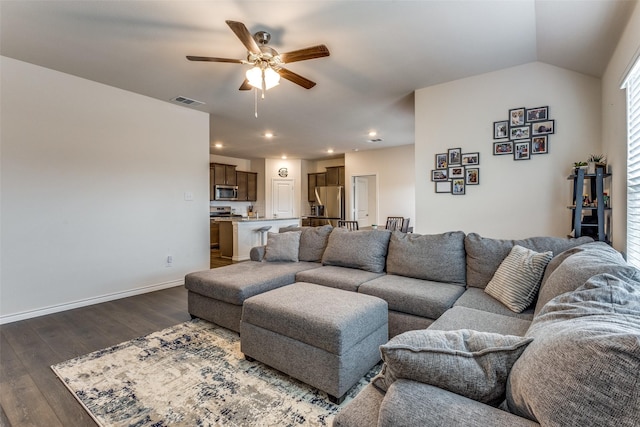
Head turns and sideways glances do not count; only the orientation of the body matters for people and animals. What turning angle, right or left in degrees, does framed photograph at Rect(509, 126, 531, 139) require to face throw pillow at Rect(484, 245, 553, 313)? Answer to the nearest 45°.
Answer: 0° — it already faces it

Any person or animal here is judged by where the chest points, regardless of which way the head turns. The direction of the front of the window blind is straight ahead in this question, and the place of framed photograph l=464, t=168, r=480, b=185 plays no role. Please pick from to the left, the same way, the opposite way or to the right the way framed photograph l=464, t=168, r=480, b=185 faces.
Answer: to the left

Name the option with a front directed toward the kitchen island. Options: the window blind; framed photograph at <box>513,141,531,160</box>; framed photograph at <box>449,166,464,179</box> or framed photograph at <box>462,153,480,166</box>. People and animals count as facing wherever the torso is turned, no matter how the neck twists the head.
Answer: the window blind

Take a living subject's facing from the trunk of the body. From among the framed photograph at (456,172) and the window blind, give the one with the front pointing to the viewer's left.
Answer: the window blind

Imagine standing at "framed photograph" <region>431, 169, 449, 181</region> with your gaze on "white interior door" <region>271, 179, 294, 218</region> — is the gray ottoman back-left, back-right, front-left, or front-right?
back-left

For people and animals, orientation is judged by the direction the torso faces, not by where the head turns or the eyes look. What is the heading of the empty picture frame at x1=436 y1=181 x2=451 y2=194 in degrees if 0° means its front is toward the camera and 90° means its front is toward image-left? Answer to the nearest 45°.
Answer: approximately 0°

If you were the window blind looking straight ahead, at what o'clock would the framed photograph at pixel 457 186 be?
The framed photograph is roughly at 1 o'clock from the window blind.

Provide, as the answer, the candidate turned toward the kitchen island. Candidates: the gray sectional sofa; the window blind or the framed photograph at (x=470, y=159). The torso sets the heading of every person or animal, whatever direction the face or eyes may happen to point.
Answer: the window blind
